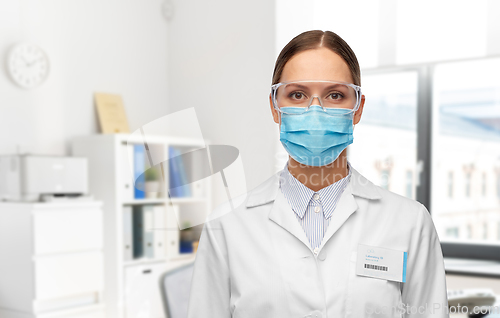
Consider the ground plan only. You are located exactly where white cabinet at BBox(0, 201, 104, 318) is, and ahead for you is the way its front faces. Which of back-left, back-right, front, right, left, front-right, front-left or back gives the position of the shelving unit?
left

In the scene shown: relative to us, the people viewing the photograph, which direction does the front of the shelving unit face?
facing the viewer and to the right of the viewer

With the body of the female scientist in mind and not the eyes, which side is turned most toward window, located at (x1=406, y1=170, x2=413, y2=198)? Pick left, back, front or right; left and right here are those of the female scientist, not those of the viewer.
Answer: back

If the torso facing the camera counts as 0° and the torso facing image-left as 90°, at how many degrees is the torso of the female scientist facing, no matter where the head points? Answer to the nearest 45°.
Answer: approximately 0°

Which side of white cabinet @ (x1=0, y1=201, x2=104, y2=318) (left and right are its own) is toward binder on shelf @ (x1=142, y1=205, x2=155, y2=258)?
left

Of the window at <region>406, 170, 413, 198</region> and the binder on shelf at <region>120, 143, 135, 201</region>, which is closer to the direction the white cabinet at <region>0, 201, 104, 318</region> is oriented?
the window

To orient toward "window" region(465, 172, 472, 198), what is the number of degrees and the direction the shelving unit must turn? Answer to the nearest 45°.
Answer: approximately 45° to its left
